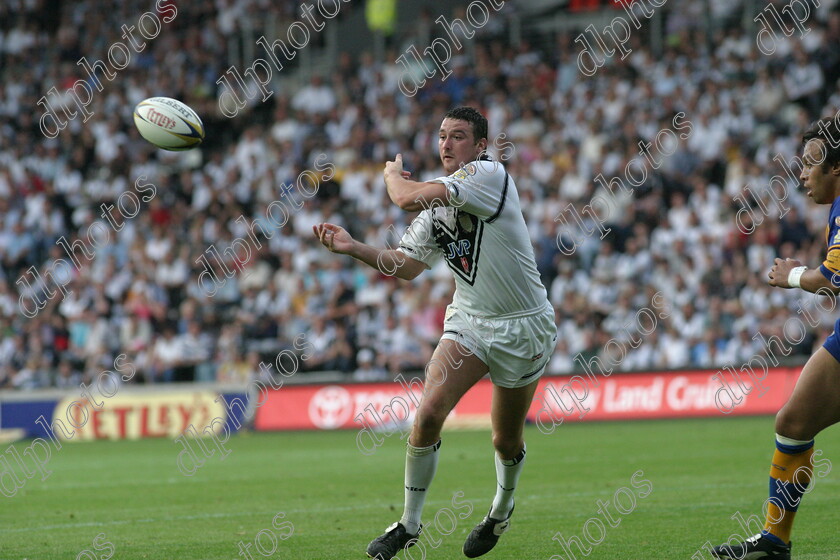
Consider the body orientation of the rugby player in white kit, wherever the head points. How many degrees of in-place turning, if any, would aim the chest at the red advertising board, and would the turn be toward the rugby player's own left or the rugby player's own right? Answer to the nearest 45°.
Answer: approximately 135° to the rugby player's own right

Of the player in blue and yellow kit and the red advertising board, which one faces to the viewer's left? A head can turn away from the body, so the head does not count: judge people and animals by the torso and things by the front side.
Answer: the player in blue and yellow kit

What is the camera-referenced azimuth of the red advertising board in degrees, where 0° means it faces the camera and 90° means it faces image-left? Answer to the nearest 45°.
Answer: approximately 0°

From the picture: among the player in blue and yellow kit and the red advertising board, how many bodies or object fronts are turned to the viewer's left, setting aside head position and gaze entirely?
1

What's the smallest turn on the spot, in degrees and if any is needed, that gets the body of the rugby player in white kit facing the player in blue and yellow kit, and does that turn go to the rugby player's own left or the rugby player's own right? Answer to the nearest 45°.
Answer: approximately 90° to the rugby player's own left

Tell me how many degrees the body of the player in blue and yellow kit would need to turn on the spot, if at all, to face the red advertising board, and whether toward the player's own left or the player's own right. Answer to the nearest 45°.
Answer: approximately 90° to the player's own right

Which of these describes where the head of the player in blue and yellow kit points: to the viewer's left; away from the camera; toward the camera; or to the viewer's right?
to the viewer's left

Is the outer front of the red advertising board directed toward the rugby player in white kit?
yes

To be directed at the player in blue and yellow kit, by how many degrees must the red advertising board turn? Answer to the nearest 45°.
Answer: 0° — it already faces them

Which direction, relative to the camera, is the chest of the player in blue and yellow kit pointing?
to the viewer's left

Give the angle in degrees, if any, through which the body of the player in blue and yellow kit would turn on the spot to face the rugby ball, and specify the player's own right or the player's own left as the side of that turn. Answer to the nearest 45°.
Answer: approximately 45° to the player's own right

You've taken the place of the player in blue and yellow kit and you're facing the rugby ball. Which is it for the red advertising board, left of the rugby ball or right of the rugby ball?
right

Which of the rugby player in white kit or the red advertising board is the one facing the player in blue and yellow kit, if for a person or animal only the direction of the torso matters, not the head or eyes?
the red advertising board
